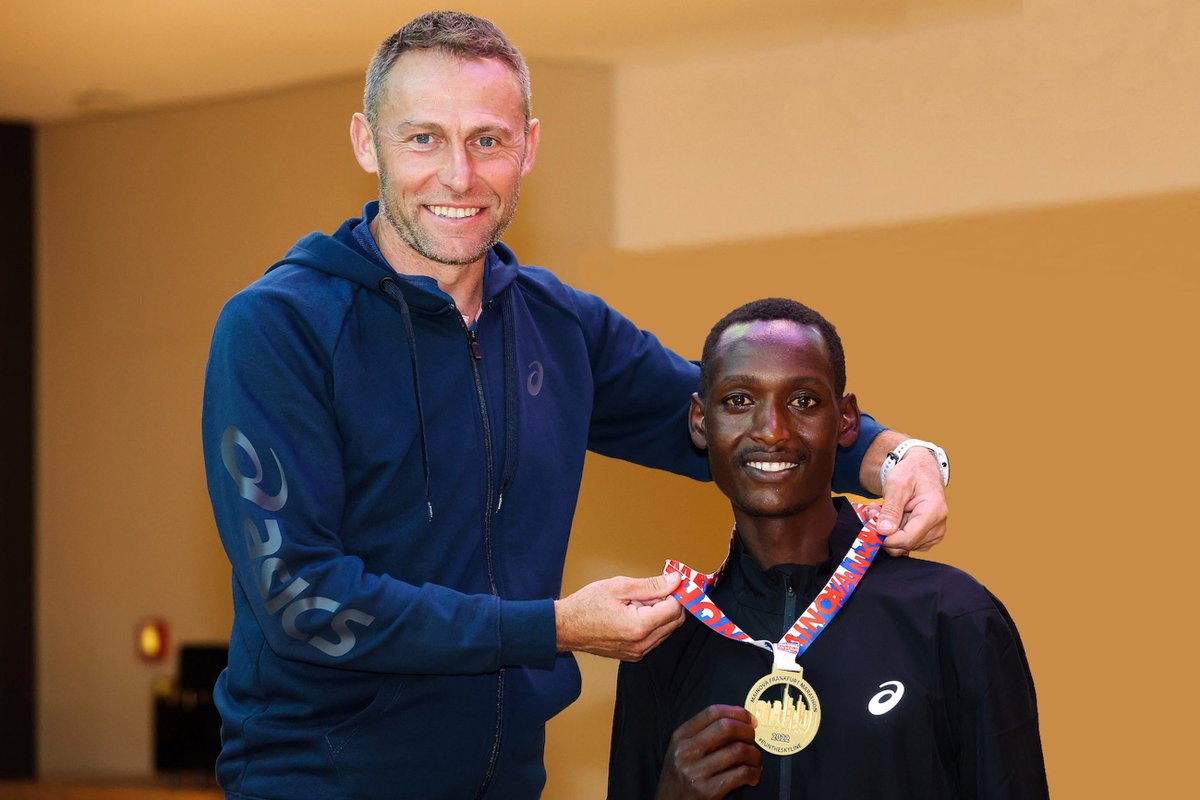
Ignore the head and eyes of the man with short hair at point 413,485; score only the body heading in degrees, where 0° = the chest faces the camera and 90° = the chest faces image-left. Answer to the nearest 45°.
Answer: approximately 315°

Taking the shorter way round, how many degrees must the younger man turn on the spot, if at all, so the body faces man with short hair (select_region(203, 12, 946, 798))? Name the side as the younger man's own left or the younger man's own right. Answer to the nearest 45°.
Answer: approximately 90° to the younger man's own right

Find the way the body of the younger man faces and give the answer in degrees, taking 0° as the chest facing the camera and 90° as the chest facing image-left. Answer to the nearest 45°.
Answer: approximately 0°
